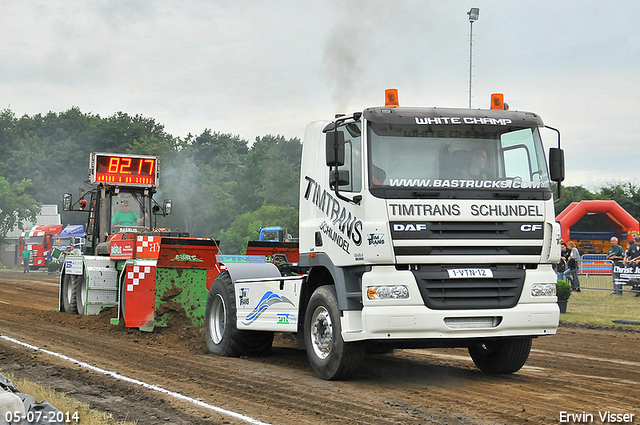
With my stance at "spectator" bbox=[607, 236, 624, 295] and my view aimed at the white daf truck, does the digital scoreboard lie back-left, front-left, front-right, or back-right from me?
front-right

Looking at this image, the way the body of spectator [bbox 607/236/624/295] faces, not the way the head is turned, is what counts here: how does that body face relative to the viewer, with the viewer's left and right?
facing the viewer and to the left of the viewer

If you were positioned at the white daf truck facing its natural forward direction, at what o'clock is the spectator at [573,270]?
The spectator is roughly at 8 o'clock from the white daf truck.

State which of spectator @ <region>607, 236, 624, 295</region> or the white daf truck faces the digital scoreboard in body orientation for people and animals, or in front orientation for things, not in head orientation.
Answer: the spectator

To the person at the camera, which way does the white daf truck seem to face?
facing the viewer and to the right of the viewer

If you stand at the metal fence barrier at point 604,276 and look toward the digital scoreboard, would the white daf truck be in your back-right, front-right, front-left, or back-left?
front-left

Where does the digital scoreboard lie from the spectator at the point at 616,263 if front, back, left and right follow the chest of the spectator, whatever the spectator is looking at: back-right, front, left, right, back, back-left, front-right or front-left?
front

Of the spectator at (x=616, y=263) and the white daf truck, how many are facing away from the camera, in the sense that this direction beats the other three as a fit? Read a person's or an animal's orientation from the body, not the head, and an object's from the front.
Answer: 0

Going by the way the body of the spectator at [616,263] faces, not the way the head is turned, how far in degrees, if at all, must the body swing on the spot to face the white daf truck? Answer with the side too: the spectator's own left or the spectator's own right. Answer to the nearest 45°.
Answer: approximately 45° to the spectator's own left

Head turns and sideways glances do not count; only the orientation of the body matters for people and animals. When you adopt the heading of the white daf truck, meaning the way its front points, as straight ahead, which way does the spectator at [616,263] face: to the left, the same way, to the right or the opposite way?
to the right
